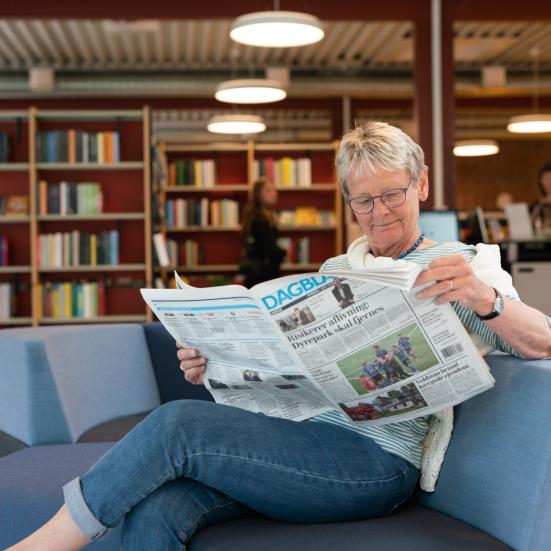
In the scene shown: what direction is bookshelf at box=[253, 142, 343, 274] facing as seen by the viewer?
toward the camera

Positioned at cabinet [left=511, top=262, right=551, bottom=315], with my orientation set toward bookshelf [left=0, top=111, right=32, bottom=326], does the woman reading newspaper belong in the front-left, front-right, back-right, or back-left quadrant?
front-left

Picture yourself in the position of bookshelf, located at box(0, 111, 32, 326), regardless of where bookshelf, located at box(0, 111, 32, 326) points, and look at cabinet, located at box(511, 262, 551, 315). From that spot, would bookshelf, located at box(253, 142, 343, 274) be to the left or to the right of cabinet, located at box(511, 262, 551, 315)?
left

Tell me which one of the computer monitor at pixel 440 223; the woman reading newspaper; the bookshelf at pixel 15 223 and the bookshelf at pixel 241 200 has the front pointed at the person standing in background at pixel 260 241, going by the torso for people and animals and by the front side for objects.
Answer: the bookshelf at pixel 241 200

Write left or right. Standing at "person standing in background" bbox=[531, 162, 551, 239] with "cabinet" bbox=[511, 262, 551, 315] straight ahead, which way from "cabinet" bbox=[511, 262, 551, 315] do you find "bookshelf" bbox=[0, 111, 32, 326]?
right

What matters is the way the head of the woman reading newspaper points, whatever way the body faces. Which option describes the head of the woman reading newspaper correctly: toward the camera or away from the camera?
toward the camera

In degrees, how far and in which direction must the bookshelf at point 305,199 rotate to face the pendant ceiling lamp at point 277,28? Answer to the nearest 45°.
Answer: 0° — it already faces it

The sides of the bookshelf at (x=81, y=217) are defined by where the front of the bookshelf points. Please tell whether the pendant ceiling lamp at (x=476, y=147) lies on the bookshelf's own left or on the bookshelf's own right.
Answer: on the bookshelf's own left

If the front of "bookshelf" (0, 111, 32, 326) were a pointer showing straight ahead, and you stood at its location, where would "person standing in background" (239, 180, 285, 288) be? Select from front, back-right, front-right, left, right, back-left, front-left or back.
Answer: left

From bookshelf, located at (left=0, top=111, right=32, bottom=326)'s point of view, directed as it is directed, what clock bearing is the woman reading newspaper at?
The woman reading newspaper is roughly at 12 o'clock from the bookshelf.

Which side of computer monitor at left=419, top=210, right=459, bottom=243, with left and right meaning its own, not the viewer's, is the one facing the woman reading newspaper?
front

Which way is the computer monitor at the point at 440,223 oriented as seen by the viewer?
toward the camera

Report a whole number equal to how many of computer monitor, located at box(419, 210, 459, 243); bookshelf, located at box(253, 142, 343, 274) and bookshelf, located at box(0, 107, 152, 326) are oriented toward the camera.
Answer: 3

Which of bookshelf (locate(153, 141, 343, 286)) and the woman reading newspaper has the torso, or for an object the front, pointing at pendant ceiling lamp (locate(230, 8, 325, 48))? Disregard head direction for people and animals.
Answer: the bookshelf

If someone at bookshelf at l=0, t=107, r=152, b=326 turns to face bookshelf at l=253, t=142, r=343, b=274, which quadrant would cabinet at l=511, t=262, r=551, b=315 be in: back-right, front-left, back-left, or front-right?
front-right
